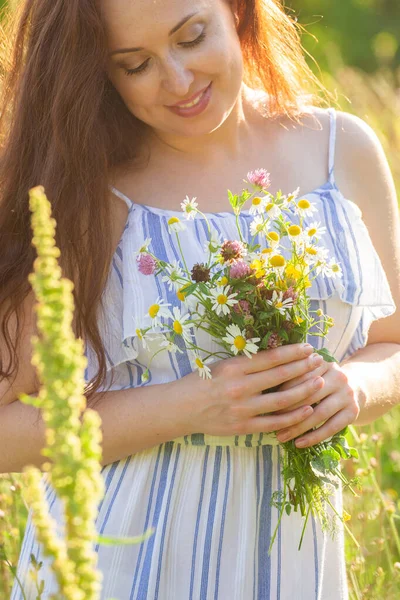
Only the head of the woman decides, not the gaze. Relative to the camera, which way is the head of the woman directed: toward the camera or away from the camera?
toward the camera

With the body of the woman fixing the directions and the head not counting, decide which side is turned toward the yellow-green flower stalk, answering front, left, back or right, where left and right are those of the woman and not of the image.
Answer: front

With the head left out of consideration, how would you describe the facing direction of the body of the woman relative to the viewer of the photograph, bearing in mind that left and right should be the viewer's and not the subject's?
facing the viewer
